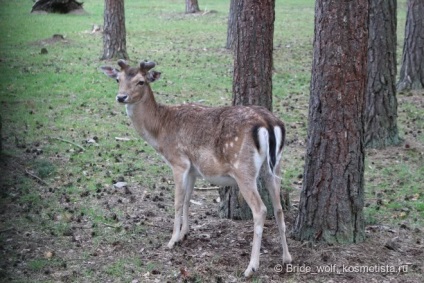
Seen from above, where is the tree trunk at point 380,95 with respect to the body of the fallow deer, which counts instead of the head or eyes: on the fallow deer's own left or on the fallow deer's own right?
on the fallow deer's own right

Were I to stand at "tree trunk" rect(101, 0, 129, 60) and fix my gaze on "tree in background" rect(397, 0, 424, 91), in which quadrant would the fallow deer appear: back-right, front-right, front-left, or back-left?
front-right

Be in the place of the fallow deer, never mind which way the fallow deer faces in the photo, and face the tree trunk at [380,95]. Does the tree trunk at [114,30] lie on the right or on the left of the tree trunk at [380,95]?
left

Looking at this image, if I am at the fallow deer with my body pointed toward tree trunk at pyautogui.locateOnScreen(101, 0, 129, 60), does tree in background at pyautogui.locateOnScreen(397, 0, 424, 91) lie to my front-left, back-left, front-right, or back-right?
front-right

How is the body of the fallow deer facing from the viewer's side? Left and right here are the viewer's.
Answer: facing away from the viewer and to the left of the viewer

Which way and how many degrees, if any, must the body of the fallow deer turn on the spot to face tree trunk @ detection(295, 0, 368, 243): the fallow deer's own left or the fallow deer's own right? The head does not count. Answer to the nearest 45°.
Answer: approximately 135° to the fallow deer's own right

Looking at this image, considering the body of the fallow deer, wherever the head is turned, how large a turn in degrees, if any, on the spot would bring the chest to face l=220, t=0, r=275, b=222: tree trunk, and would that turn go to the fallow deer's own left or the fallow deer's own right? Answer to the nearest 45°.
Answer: approximately 90° to the fallow deer's own right

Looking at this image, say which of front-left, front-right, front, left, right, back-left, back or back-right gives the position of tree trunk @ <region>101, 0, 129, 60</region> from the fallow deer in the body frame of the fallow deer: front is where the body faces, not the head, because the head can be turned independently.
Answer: front-right

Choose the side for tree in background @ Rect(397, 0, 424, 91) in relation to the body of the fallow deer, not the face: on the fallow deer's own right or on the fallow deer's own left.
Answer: on the fallow deer's own right

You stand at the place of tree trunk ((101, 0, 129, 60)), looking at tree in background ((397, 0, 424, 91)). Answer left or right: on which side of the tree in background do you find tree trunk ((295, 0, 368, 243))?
right
